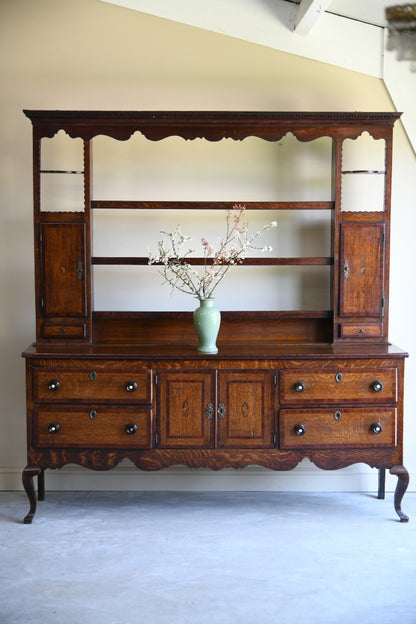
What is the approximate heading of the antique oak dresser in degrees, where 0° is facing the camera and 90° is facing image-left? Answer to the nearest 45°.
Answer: approximately 0°
